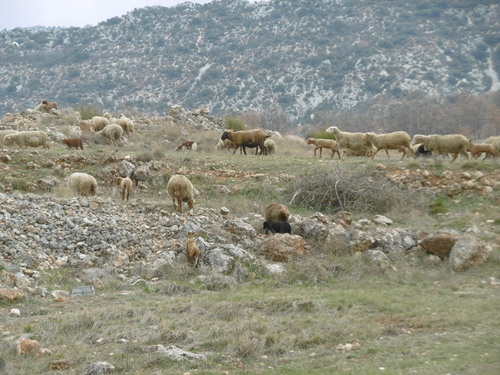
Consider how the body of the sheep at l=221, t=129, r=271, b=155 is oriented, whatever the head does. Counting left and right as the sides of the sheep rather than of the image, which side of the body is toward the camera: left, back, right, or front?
left

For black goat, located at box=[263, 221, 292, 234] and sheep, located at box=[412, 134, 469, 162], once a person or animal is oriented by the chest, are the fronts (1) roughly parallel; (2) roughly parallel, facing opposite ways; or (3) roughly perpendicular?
roughly parallel

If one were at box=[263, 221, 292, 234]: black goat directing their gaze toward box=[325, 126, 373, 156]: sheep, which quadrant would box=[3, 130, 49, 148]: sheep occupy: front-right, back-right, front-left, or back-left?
front-left

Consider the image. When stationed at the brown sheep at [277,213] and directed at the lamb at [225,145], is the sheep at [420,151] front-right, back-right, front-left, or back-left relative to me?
front-right

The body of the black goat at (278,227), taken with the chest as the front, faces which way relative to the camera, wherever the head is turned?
to the viewer's left

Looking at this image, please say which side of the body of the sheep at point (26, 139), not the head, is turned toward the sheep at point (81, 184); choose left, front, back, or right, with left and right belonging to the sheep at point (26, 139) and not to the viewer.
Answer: left

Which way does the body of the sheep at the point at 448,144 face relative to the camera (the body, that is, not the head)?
to the viewer's left

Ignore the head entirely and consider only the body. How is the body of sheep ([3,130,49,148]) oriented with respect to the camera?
to the viewer's left

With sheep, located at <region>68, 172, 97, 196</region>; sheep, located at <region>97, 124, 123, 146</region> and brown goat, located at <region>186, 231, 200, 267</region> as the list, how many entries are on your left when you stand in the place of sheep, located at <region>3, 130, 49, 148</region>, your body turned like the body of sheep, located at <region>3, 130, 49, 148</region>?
2

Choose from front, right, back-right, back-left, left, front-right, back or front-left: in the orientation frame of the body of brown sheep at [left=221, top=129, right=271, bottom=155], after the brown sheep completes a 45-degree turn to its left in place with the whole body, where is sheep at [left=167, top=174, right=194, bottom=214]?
front-left

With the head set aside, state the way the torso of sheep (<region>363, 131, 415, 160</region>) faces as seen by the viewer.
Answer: to the viewer's left

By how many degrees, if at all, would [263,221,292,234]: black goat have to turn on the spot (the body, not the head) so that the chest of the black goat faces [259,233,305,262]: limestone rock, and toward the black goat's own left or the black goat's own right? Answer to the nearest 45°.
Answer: approximately 90° to the black goat's own left

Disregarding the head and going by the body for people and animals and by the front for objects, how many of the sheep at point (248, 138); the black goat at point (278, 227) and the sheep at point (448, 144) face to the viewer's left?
3
